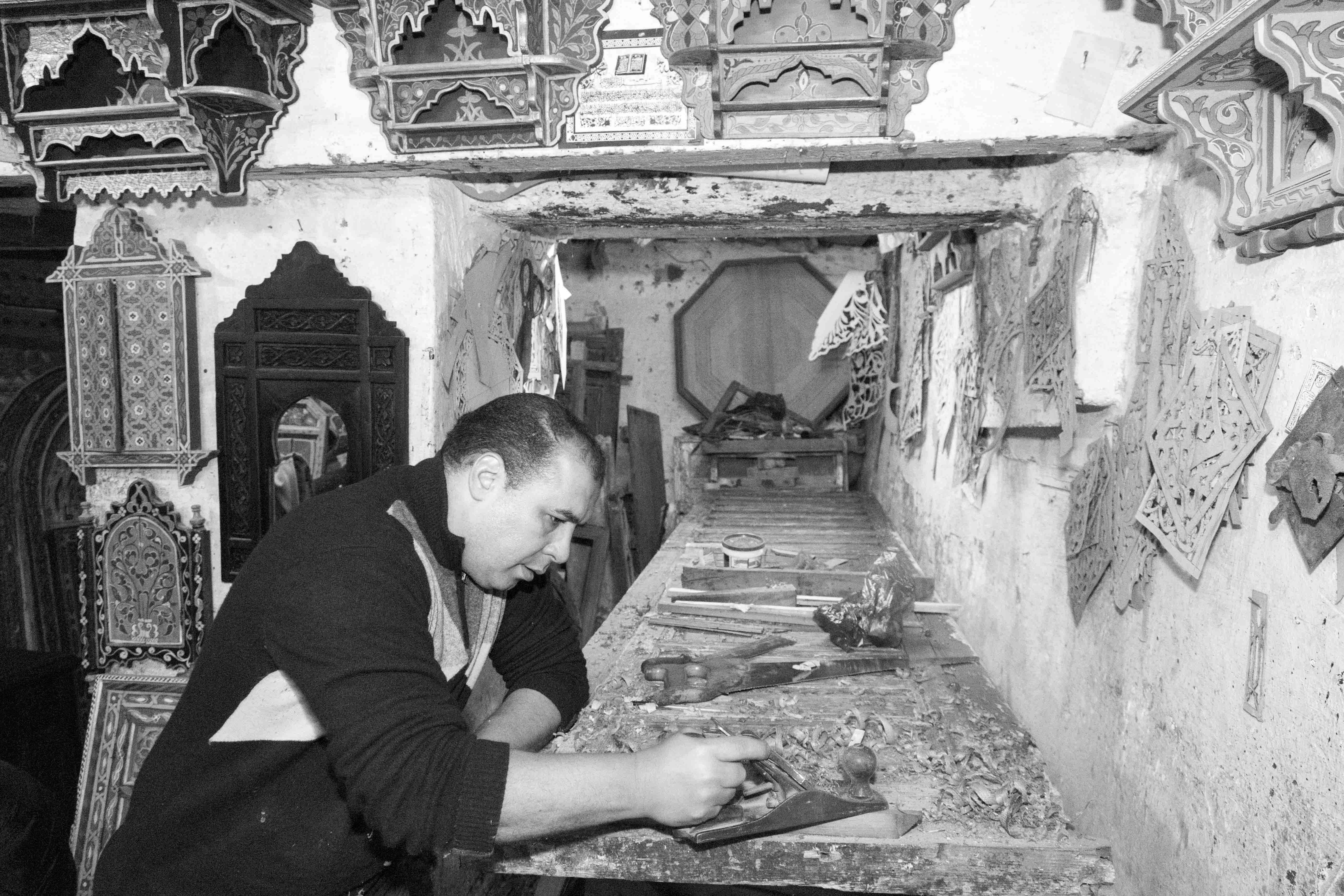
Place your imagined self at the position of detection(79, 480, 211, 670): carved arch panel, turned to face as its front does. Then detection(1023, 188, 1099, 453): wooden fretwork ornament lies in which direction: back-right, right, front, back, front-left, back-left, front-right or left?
front-left

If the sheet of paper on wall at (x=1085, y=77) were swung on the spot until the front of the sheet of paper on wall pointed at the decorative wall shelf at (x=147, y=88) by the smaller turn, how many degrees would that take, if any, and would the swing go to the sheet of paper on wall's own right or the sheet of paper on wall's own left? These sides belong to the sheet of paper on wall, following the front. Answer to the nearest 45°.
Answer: approximately 90° to the sheet of paper on wall's own right

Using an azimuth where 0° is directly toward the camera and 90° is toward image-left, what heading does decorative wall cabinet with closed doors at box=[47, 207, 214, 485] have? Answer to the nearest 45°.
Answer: approximately 0°

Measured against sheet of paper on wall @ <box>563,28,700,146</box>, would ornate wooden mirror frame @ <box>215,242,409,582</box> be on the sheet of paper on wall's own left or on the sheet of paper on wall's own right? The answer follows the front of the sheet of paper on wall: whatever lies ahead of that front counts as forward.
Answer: on the sheet of paper on wall's own right

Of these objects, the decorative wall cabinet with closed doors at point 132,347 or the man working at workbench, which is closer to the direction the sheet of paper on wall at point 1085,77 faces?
the man working at workbench

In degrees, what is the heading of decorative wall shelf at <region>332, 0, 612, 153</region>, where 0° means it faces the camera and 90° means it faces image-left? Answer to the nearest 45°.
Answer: approximately 0°
